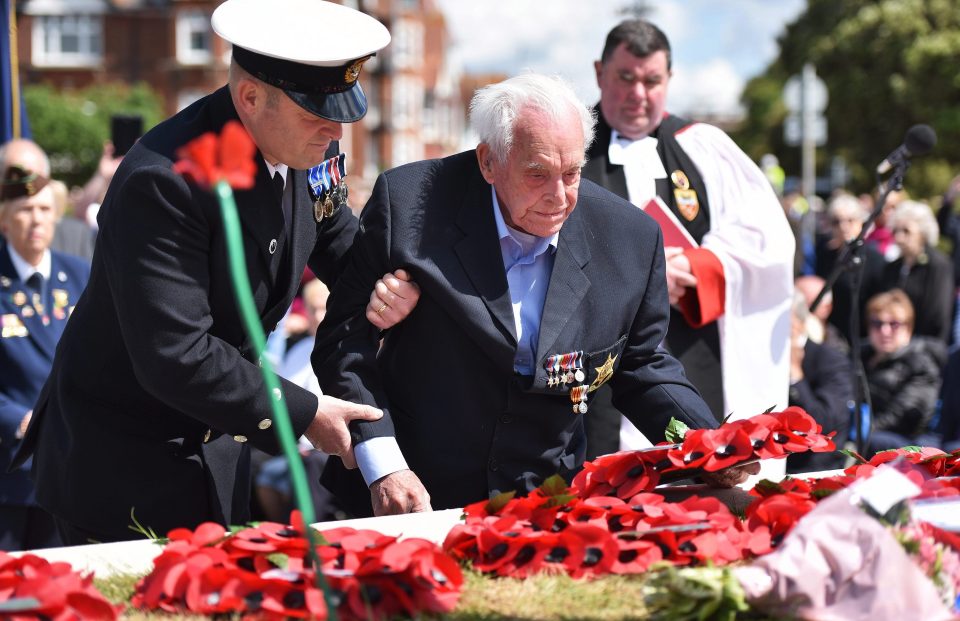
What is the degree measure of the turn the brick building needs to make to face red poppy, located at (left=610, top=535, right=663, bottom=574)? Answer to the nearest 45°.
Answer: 0° — it already faces it

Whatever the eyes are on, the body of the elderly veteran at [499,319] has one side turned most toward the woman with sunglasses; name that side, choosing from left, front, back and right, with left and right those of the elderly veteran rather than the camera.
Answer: left

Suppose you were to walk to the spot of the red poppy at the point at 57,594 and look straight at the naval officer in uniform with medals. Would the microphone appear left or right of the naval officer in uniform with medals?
right

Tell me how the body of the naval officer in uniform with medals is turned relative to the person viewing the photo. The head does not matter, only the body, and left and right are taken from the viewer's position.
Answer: facing the viewer and to the right of the viewer

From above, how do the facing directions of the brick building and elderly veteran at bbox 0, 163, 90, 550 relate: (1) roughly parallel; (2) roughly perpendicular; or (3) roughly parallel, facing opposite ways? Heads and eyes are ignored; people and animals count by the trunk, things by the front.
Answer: roughly parallel

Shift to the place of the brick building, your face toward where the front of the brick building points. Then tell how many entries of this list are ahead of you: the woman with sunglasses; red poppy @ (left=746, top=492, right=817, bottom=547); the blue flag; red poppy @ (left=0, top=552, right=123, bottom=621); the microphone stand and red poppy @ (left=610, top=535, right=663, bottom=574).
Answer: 6

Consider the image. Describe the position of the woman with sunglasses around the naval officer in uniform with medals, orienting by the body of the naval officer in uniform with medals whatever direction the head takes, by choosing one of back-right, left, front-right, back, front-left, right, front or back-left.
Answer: left

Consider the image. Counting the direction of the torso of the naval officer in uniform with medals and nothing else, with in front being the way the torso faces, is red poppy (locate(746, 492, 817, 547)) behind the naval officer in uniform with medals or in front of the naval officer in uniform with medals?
in front

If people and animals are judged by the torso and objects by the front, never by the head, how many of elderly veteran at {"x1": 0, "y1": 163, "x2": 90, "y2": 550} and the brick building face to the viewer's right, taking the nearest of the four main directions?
0

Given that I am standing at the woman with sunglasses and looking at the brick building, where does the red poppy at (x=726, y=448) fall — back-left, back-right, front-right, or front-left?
back-left

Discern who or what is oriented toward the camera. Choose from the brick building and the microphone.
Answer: the brick building

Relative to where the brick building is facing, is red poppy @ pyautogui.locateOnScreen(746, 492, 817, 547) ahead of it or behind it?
ahead

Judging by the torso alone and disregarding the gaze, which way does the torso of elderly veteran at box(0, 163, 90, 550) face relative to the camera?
toward the camera

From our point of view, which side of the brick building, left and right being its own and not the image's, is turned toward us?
front
